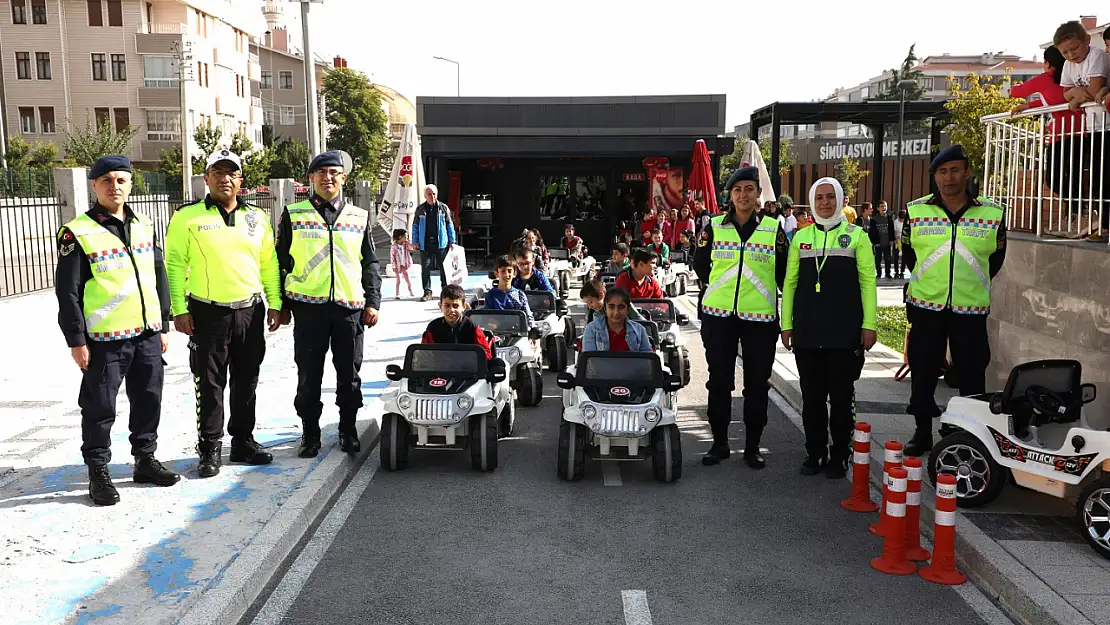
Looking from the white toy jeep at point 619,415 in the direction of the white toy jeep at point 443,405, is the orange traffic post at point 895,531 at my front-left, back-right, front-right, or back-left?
back-left

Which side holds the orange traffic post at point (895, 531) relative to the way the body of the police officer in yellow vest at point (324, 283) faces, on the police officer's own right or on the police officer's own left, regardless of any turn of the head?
on the police officer's own left

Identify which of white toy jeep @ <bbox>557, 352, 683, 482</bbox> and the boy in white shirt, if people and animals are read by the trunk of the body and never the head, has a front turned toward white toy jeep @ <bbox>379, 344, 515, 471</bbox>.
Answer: the boy in white shirt

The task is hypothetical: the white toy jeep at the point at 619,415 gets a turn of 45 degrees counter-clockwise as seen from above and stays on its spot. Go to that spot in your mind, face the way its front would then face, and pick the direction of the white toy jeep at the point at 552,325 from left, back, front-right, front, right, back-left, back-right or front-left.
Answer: back-left

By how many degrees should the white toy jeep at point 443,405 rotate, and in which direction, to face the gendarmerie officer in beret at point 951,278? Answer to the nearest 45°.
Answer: approximately 90° to its left

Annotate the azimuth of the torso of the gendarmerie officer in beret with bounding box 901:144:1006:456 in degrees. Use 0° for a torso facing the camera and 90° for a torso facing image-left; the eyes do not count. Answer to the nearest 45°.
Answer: approximately 0°

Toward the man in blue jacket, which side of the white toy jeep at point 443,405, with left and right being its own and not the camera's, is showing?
back

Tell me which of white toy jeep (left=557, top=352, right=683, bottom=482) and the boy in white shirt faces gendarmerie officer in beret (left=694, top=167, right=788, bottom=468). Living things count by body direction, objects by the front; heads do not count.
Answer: the boy in white shirt

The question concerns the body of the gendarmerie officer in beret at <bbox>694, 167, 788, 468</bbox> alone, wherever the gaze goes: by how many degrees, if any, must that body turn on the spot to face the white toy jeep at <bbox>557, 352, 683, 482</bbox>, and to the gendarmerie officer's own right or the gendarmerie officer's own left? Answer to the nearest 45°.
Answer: approximately 45° to the gendarmerie officer's own right

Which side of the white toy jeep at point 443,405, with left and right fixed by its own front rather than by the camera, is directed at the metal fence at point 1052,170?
left

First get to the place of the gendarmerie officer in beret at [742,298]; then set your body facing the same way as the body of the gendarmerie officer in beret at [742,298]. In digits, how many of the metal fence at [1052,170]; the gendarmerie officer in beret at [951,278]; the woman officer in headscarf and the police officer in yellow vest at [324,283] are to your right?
1

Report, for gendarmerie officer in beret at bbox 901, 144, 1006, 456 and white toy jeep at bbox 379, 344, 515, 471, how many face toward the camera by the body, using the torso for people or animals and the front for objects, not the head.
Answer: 2

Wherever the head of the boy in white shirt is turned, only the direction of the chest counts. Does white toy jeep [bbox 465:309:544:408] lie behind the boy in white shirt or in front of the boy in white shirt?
in front

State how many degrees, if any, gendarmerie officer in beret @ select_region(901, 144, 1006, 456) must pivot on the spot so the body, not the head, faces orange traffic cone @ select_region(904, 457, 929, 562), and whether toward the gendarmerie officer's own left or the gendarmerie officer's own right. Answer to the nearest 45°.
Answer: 0° — they already face it
